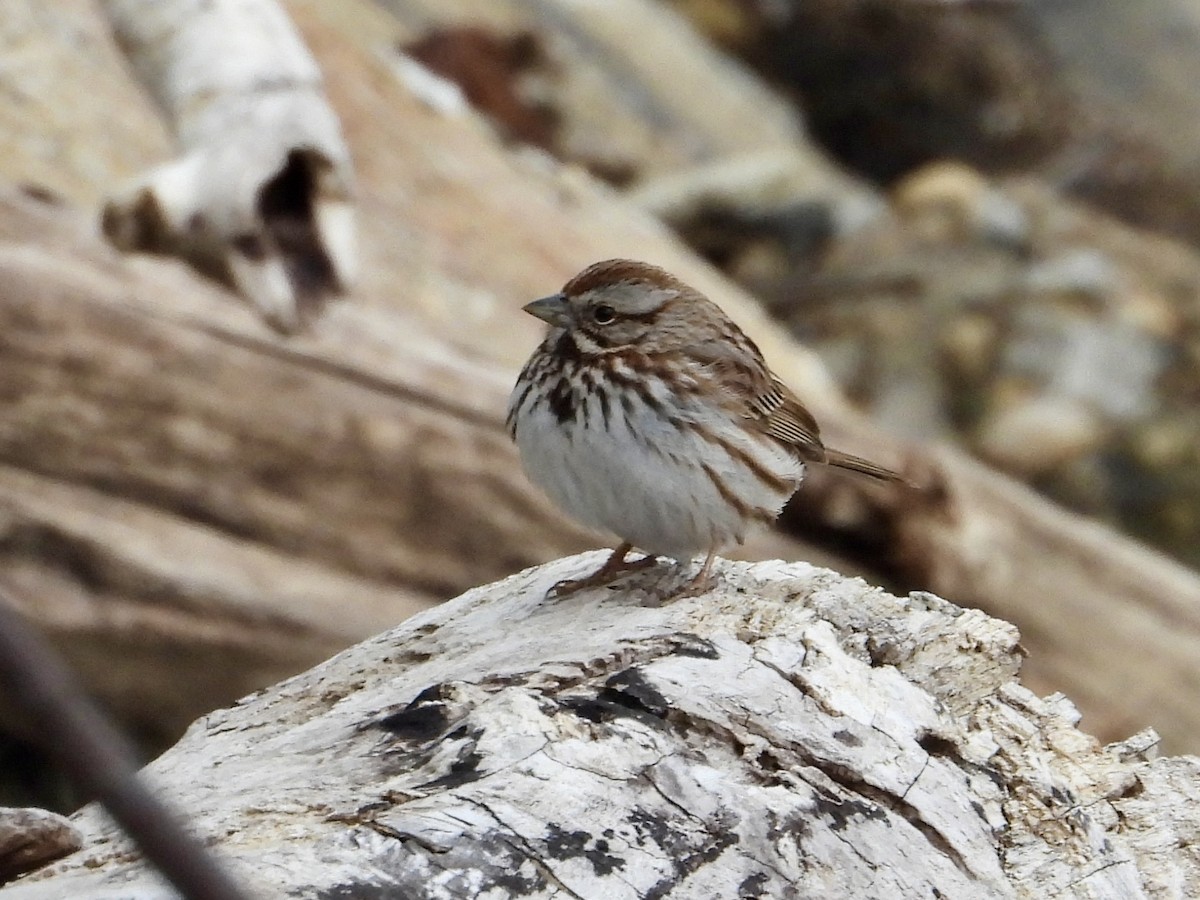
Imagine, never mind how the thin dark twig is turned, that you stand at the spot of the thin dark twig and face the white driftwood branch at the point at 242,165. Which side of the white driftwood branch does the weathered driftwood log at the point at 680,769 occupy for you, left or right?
right

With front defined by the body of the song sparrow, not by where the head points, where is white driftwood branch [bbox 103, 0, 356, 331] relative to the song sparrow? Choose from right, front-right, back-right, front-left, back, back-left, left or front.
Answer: right

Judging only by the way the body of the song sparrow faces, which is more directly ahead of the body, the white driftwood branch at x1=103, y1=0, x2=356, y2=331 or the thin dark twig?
the thin dark twig

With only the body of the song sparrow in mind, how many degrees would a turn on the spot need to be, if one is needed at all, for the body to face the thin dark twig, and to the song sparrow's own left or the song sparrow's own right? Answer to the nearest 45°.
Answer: approximately 45° to the song sparrow's own left

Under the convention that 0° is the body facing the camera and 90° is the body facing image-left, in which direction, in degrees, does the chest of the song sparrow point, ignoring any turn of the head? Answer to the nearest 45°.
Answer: approximately 45°
